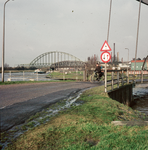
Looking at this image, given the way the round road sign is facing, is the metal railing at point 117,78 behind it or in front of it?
behind

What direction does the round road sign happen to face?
toward the camera
